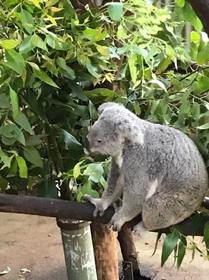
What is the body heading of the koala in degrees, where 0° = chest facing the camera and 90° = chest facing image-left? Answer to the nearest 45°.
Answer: approximately 90°
